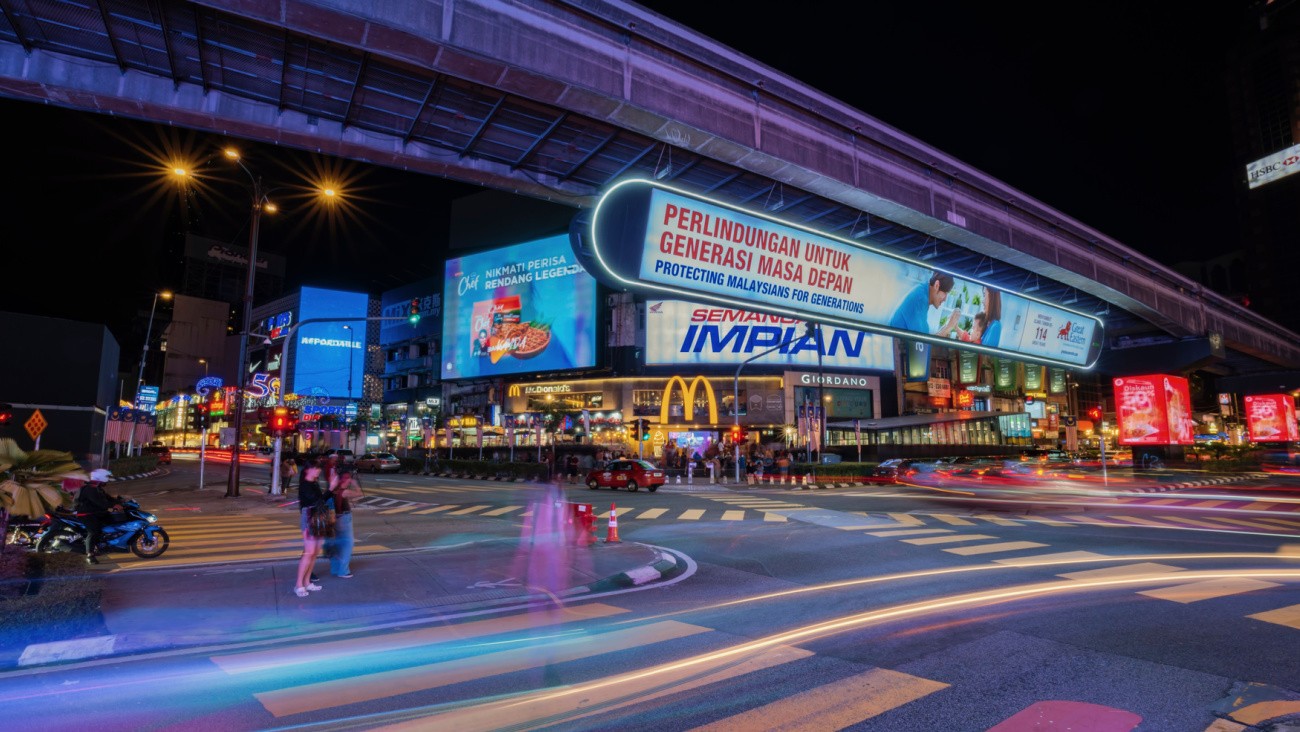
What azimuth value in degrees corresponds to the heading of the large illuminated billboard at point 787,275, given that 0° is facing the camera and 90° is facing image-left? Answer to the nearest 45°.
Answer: approximately 315°

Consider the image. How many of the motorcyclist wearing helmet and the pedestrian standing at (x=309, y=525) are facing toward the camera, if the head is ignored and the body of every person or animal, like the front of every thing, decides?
0

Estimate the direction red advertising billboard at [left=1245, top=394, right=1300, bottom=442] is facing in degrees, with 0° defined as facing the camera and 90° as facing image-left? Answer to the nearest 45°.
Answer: approximately 0°

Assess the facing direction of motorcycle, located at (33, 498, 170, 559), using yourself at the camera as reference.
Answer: facing to the right of the viewer

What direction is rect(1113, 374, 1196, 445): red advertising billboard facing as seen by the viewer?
toward the camera

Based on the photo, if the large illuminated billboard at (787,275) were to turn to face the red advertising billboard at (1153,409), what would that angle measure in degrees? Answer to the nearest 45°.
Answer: approximately 90° to its left

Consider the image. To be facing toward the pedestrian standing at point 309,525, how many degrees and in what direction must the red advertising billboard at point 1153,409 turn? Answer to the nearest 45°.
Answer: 0° — it already faces them

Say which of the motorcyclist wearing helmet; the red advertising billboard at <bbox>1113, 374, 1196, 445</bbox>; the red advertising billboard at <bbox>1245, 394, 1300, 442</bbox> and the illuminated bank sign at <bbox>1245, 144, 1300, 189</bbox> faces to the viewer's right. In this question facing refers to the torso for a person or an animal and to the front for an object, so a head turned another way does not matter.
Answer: the motorcyclist wearing helmet

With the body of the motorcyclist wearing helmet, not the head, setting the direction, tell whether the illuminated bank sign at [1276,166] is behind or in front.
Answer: in front

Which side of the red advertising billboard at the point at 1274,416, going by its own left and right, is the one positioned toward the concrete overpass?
front

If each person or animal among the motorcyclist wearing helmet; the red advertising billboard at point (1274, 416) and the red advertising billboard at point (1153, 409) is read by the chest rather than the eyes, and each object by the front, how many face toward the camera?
2

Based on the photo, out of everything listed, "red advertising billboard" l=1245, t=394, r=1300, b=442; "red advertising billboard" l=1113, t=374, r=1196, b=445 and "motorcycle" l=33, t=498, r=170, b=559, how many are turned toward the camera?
2

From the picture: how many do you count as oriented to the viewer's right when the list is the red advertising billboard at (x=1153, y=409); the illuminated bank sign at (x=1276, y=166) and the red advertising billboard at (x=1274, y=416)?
0
